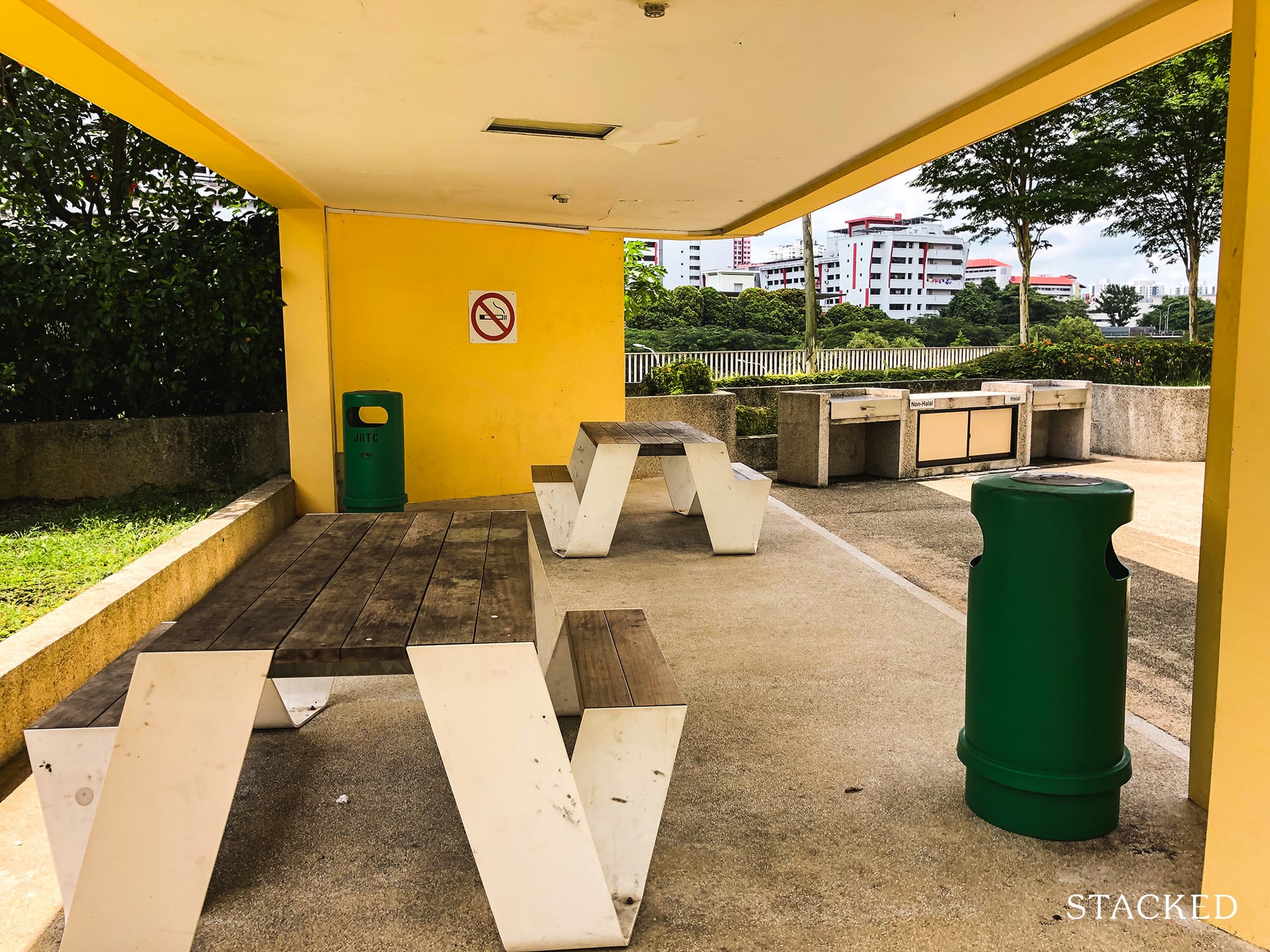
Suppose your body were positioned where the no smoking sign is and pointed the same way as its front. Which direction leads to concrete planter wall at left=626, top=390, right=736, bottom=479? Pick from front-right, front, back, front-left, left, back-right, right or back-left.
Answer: back-left

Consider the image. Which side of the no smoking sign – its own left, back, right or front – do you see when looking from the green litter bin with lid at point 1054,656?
front

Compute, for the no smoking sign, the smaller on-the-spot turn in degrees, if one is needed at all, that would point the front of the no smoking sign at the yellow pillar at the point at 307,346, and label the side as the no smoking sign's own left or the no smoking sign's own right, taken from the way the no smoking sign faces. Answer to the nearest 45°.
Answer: approximately 45° to the no smoking sign's own right

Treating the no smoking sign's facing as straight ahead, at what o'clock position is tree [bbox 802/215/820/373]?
The tree is roughly at 7 o'clock from the no smoking sign.

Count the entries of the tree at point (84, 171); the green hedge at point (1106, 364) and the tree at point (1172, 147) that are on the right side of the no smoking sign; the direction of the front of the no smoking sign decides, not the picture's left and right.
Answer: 1

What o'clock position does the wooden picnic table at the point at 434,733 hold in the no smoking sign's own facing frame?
The wooden picnic table is roughly at 12 o'clock from the no smoking sign.

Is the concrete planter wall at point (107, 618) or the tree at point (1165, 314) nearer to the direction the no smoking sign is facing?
the concrete planter wall

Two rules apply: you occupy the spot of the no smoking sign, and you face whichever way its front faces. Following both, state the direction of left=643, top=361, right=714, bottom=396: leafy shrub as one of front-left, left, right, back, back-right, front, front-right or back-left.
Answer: back-left

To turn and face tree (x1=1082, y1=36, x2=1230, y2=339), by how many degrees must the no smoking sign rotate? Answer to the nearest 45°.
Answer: approximately 135° to its left

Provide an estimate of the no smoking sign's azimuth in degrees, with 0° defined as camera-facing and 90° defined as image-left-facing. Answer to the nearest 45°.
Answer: approximately 0°

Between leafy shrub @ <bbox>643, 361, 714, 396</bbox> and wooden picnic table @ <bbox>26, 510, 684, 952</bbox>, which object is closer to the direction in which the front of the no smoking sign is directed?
the wooden picnic table
